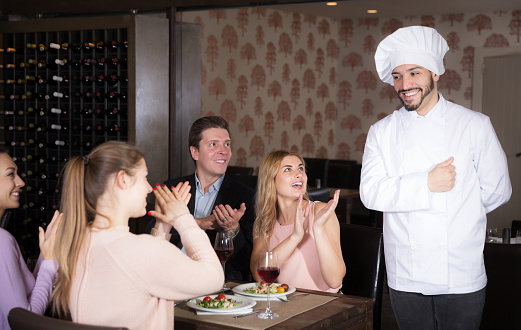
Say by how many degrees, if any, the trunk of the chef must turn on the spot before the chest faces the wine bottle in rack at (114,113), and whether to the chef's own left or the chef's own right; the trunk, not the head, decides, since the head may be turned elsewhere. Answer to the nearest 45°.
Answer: approximately 135° to the chef's own right

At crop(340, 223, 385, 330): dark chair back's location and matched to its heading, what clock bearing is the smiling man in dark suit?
The smiling man in dark suit is roughly at 2 o'clock from the dark chair back.

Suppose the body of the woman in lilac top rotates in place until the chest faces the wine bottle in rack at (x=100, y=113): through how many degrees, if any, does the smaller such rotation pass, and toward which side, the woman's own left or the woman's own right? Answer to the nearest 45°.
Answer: approximately 90° to the woman's own left

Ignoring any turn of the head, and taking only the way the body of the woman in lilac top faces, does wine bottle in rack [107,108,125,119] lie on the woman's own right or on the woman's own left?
on the woman's own left

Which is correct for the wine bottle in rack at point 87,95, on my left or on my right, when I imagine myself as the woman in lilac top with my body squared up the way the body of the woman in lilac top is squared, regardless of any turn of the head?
on my left

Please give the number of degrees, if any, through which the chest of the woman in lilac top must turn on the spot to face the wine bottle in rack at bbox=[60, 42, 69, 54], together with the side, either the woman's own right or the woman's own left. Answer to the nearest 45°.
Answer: approximately 90° to the woman's own left

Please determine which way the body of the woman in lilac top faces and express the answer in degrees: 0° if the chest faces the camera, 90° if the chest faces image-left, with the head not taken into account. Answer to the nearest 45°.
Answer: approximately 270°

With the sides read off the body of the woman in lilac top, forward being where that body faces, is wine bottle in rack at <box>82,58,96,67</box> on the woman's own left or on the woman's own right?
on the woman's own left

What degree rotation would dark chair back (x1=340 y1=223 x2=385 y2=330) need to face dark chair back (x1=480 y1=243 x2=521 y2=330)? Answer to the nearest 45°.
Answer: approximately 180°

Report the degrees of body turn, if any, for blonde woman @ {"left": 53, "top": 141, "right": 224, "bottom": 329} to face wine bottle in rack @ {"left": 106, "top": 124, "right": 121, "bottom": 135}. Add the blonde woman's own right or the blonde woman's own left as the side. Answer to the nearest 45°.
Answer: approximately 45° to the blonde woman's own left

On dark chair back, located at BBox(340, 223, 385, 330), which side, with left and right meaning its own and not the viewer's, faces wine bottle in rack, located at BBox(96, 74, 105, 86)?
right

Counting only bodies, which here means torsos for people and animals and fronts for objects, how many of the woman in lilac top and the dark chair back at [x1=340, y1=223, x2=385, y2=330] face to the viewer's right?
1

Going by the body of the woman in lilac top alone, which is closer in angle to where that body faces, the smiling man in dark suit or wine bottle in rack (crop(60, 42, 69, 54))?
the smiling man in dark suit

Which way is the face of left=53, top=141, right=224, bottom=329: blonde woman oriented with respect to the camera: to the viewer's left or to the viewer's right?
to the viewer's right
